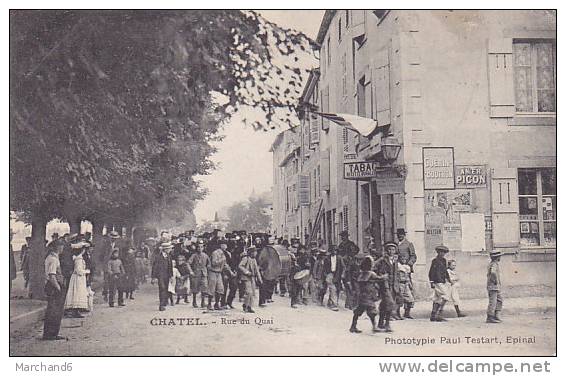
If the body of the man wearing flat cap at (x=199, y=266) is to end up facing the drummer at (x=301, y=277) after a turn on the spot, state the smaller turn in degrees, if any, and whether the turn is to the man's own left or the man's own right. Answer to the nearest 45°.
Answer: approximately 90° to the man's own left

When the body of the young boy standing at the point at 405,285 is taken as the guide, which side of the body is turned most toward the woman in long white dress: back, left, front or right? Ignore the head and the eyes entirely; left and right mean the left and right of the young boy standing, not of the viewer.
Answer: right
